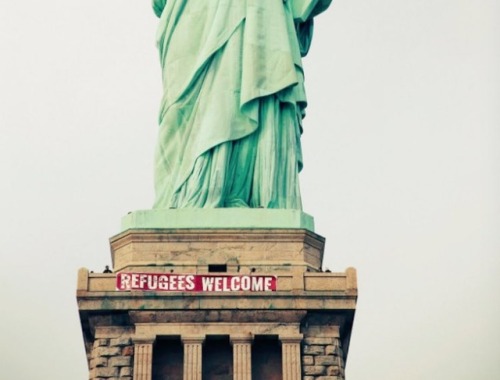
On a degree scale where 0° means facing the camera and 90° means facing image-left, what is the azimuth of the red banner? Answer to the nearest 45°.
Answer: approximately 0°
